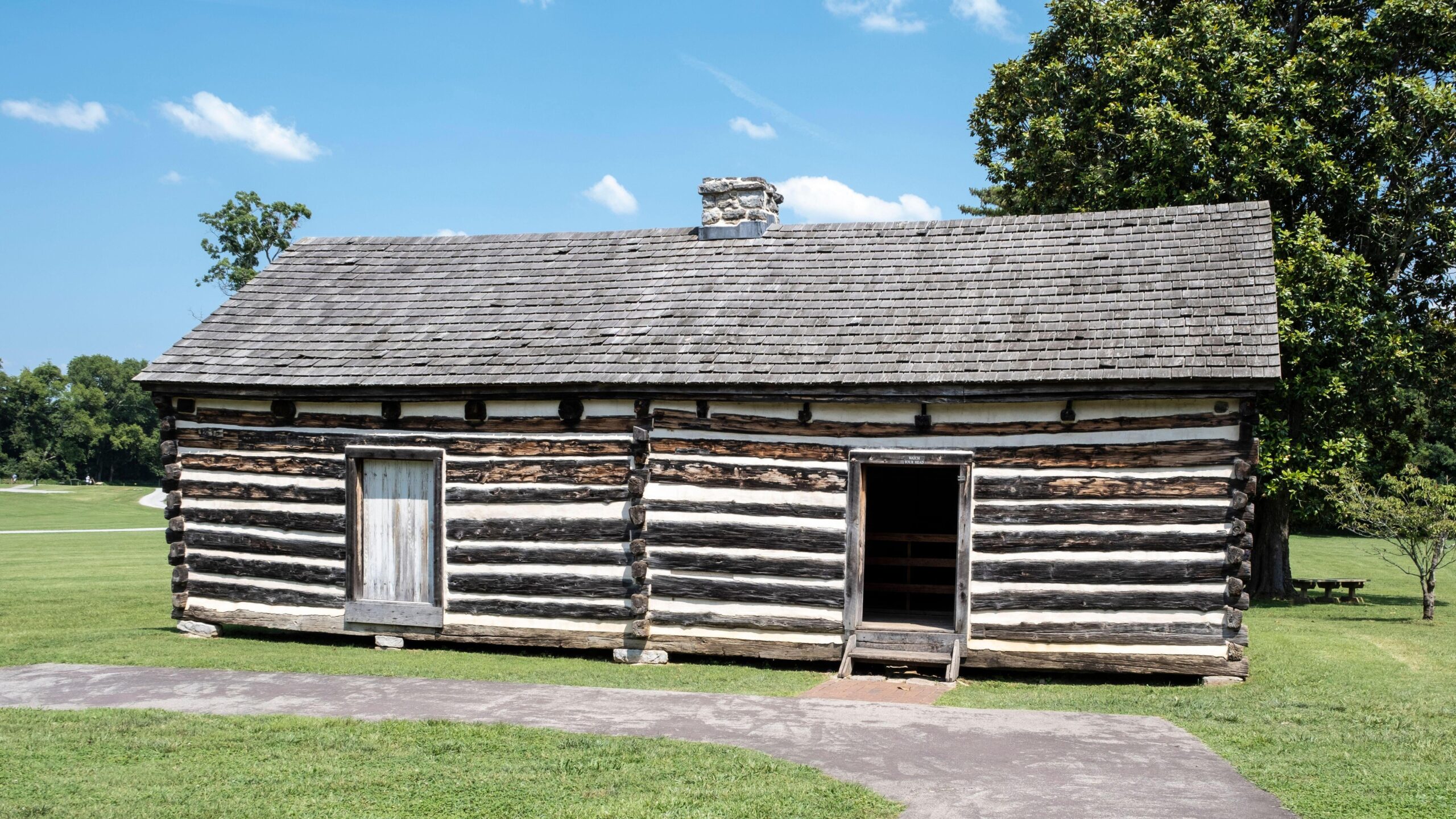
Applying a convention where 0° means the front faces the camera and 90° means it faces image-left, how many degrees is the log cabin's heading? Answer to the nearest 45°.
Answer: approximately 0°

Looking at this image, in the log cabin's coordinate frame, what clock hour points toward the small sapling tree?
The small sapling tree is roughly at 8 o'clock from the log cabin.

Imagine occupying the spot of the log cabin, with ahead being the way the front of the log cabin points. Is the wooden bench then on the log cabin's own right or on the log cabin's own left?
on the log cabin's own left
